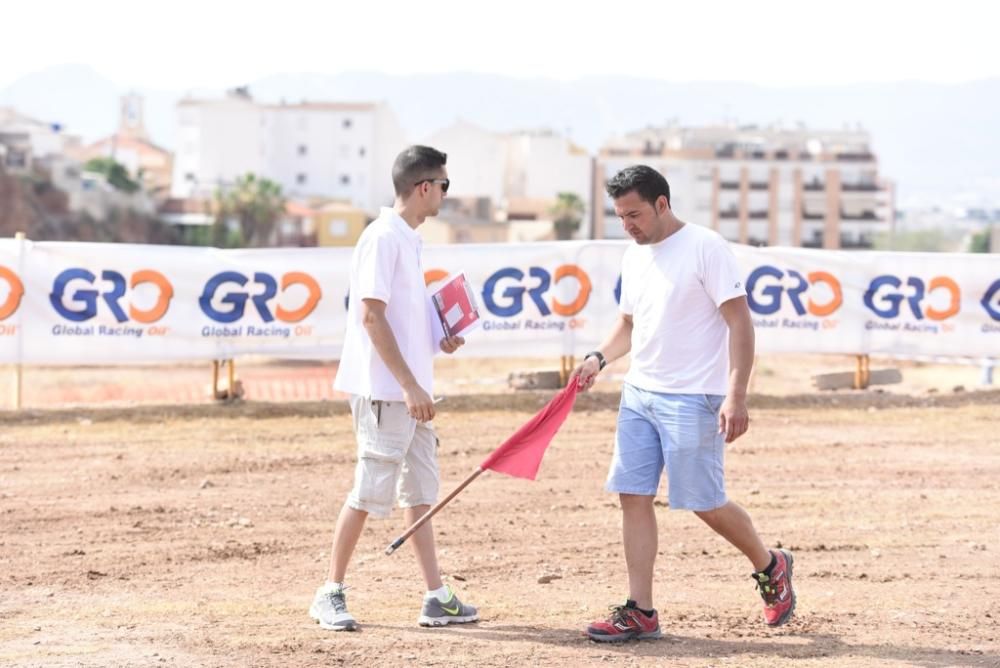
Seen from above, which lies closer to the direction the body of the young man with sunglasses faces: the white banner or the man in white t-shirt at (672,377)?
the man in white t-shirt

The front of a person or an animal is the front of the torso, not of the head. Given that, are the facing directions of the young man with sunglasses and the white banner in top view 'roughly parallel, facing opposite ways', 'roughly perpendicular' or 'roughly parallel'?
roughly perpendicular

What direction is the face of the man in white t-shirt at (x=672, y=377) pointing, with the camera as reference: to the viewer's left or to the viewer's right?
to the viewer's left

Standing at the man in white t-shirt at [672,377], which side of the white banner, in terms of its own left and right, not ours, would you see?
front

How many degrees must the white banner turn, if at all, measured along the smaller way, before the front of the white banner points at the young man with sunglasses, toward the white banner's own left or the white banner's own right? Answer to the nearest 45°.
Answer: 0° — it already faces them

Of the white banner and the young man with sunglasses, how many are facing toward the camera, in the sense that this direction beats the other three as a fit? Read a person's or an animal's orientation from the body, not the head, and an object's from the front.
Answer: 1

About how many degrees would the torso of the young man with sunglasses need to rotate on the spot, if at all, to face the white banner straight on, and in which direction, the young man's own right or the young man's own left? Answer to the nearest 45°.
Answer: approximately 90° to the young man's own left

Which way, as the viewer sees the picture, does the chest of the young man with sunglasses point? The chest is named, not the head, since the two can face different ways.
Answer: to the viewer's right

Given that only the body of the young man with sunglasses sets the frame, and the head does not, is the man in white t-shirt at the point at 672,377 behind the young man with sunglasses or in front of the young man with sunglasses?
in front

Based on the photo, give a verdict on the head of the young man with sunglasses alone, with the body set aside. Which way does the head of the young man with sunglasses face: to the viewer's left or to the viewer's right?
to the viewer's right
